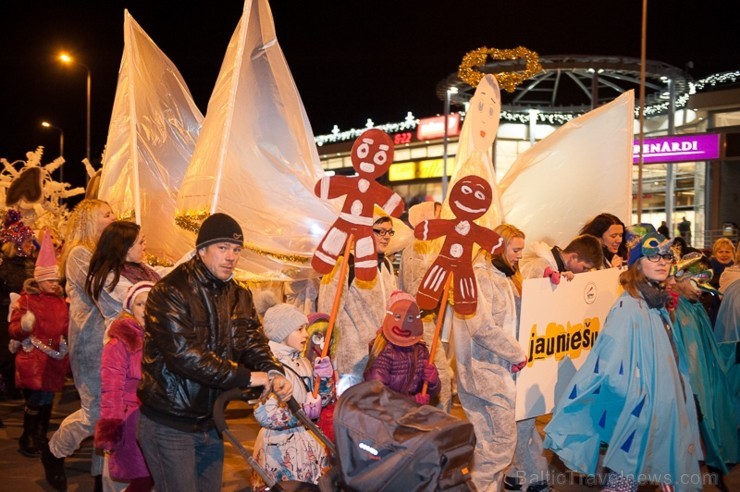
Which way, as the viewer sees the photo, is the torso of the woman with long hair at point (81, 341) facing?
to the viewer's right

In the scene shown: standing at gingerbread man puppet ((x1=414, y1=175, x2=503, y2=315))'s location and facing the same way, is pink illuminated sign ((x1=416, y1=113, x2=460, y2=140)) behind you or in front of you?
behind

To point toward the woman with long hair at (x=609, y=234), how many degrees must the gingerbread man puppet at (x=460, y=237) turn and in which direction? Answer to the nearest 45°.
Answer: approximately 135° to its left
